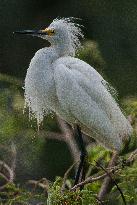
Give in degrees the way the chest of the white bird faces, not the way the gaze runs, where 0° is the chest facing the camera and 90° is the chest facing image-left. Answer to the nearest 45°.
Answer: approximately 90°
